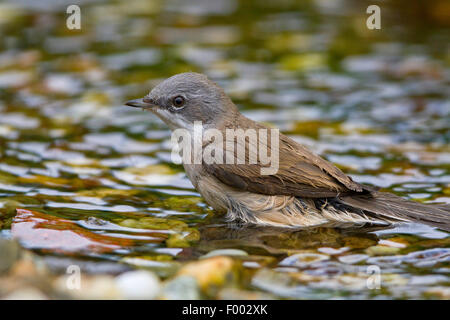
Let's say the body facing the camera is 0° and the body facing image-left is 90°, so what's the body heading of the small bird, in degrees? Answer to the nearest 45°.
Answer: approximately 90°
